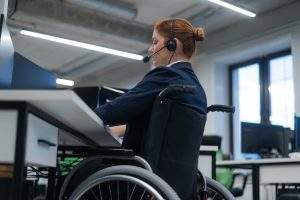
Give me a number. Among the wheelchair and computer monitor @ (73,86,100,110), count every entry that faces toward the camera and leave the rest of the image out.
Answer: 1

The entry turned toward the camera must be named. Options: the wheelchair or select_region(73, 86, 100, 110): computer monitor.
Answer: the computer monitor

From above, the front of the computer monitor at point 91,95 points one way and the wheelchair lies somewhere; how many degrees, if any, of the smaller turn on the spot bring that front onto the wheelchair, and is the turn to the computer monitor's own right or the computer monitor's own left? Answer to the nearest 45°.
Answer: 0° — it already faces it

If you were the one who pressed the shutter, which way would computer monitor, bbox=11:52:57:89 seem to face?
facing the viewer and to the right of the viewer

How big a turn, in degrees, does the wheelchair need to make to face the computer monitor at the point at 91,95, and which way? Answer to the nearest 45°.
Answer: approximately 45° to its right

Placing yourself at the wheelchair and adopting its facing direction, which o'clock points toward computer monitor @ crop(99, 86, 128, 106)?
The computer monitor is roughly at 1 o'clock from the wheelchair.

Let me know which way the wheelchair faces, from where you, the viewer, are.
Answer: facing away from the viewer and to the left of the viewer

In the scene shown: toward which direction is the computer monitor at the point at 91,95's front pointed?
toward the camera

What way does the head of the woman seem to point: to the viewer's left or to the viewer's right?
to the viewer's left

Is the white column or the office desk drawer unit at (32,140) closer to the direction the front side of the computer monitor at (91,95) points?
the white column

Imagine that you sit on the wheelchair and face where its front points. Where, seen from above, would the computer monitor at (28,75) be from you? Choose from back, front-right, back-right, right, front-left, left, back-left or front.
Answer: front

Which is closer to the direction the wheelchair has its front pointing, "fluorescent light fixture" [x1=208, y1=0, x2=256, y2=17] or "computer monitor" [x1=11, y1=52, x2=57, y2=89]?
the computer monitor

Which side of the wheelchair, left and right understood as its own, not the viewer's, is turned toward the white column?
right

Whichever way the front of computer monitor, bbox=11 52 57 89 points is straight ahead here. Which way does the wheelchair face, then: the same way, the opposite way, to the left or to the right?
the opposite way
